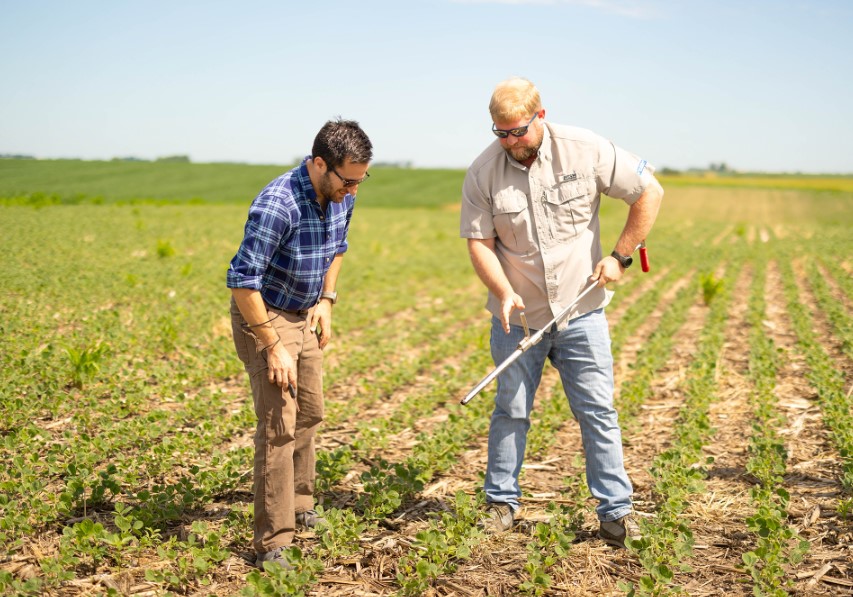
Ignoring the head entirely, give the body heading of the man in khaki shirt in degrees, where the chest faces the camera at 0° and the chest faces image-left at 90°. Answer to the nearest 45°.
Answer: approximately 0°

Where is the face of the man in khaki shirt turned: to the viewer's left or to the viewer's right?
to the viewer's left

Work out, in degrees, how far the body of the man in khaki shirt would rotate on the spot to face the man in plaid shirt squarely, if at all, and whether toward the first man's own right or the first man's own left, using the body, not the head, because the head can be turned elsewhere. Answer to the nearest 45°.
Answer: approximately 90° to the first man's own right

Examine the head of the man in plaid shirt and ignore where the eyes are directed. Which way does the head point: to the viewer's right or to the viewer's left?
to the viewer's right

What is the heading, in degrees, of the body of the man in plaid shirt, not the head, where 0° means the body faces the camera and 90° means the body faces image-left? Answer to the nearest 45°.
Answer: approximately 315°

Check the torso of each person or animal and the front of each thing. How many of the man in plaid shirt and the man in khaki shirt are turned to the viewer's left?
0

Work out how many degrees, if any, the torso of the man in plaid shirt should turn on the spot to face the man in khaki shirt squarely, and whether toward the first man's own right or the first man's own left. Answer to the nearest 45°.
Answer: approximately 45° to the first man's own left
